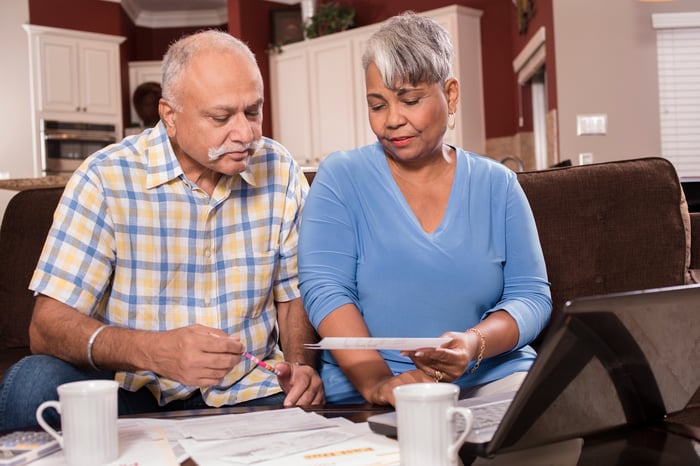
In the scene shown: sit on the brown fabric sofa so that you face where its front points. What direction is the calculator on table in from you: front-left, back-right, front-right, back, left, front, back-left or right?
front-right

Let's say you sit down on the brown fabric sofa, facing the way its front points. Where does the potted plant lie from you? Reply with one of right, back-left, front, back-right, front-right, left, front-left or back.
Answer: back

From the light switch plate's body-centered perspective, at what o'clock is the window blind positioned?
The window blind is roughly at 8 o'clock from the light switch plate.

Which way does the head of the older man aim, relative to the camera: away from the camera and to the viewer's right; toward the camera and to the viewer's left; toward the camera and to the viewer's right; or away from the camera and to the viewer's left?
toward the camera and to the viewer's right

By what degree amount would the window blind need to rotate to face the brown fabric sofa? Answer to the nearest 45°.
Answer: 0° — it already faces it

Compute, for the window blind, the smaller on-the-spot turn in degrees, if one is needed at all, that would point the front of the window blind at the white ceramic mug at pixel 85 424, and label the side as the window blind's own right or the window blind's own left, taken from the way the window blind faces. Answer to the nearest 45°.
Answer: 0° — it already faces it

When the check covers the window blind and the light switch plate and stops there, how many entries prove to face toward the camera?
2

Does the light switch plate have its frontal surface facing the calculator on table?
yes

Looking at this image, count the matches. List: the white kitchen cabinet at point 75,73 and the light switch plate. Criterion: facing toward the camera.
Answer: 2

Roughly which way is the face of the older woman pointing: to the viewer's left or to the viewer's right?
to the viewer's left

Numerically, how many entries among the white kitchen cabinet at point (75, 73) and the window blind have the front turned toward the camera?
2

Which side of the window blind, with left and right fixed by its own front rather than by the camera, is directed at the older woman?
front
